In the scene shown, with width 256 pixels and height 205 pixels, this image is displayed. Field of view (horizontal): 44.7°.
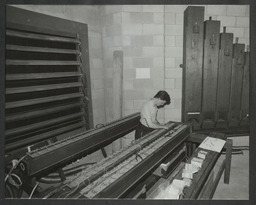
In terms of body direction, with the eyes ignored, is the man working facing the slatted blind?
no

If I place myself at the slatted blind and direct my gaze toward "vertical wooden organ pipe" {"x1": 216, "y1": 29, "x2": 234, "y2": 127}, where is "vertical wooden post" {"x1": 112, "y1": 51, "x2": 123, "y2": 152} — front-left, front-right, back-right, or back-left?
front-left
